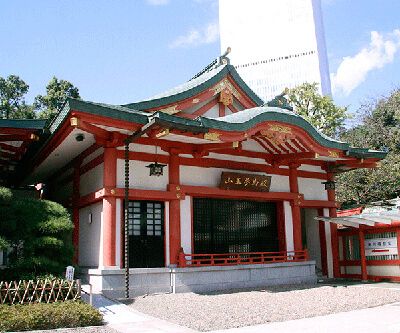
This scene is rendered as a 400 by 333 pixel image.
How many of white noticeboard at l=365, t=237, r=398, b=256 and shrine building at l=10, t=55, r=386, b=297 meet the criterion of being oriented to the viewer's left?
0

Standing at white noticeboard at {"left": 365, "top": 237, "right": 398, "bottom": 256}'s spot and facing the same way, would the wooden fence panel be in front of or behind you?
in front

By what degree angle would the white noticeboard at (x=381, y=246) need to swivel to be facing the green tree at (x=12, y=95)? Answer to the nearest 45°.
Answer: approximately 90° to its right

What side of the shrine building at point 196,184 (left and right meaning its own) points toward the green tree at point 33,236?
right

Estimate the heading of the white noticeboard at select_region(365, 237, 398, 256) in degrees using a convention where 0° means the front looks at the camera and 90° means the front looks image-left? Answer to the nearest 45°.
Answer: approximately 0°

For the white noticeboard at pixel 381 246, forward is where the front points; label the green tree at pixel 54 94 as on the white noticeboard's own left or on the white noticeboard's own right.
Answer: on the white noticeboard's own right

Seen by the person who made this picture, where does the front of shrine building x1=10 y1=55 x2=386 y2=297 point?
facing the viewer and to the right of the viewer

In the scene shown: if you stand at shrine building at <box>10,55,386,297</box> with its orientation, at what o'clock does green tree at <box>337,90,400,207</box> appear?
The green tree is roughly at 9 o'clock from the shrine building.

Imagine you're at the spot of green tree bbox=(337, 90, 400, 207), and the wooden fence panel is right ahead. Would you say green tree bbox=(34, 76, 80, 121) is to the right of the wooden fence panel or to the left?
right

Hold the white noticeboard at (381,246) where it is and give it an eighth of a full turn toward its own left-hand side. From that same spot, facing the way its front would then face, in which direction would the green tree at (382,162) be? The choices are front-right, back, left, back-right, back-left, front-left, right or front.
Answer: back-left

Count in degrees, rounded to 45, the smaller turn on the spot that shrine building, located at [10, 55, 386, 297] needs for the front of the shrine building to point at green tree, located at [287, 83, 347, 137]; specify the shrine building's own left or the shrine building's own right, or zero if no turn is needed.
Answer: approximately 90° to the shrine building's own left

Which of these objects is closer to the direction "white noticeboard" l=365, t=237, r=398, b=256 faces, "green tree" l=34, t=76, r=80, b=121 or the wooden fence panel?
the wooden fence panel

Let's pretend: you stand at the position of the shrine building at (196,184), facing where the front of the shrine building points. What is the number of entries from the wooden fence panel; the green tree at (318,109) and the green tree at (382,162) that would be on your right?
1

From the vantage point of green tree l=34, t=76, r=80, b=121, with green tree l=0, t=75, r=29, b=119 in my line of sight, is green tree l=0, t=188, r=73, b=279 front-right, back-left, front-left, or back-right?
back-left
